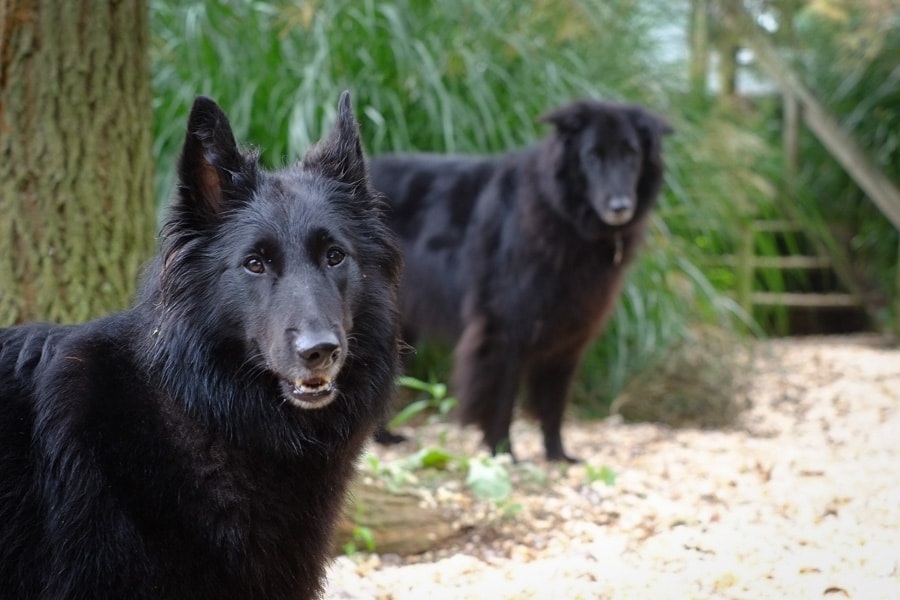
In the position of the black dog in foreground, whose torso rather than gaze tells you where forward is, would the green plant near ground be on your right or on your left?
on your left

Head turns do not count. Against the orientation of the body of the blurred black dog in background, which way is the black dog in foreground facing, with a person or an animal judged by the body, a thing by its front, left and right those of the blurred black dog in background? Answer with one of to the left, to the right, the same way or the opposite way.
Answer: the same way

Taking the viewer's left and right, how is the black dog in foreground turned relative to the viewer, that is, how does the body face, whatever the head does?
facing the viewer and to the right of the viewer

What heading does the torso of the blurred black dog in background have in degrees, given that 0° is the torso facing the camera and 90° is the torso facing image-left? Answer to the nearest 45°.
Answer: approximately 315°

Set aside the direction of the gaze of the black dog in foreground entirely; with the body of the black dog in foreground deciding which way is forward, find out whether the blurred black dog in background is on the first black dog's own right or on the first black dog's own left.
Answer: on the first black dog's own left

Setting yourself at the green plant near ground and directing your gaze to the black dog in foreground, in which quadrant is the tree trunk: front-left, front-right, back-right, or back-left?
front-right

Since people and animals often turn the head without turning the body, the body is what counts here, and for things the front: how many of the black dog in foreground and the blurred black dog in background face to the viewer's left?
0

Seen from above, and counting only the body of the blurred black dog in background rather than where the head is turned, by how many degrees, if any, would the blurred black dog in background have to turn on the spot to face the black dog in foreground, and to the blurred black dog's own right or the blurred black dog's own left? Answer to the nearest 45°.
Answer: approximately 45° to the blurred black dog's own right

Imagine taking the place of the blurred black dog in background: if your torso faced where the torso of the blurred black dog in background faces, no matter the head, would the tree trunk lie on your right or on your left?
on your right
